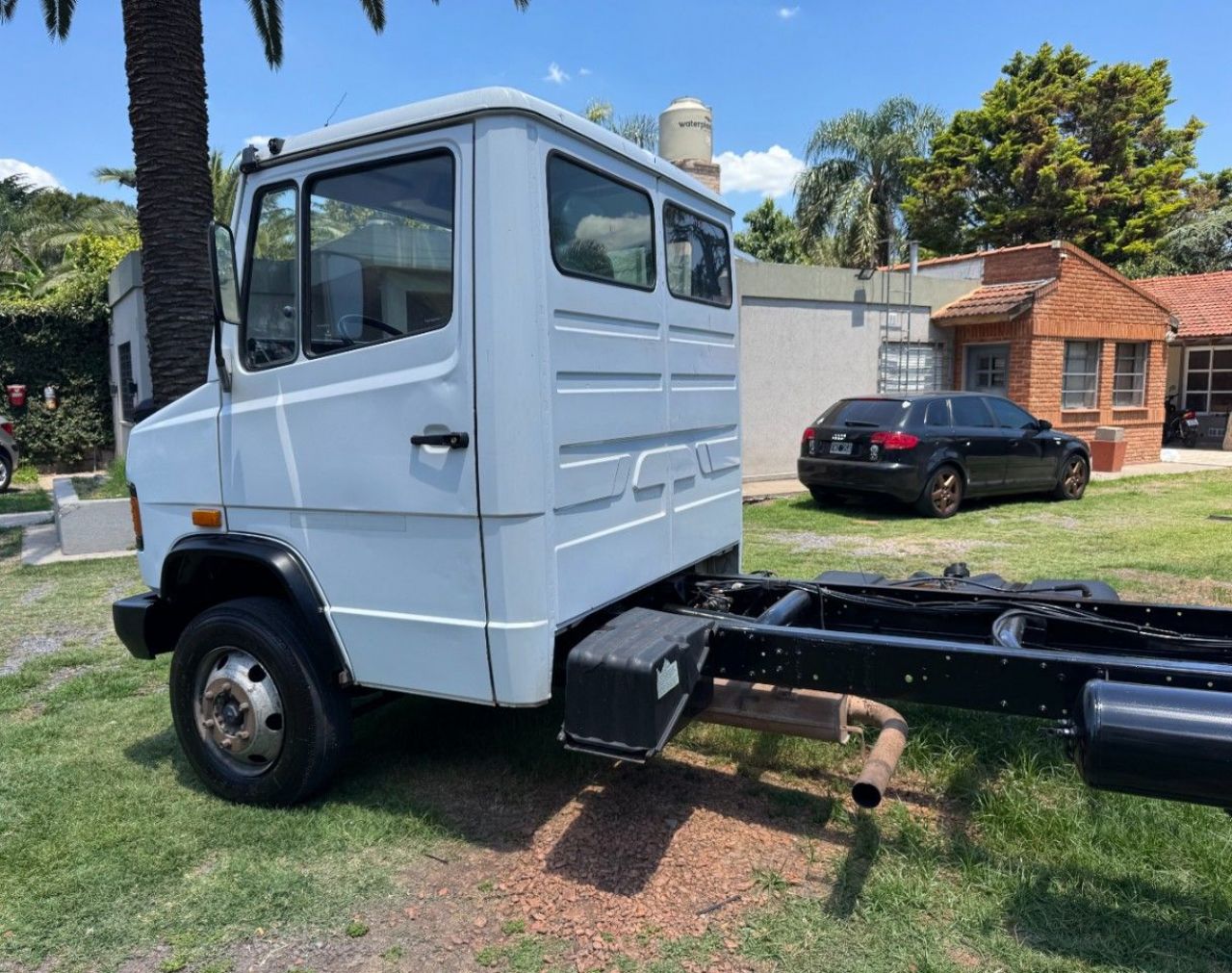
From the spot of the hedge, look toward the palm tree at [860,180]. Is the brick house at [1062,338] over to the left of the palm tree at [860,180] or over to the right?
right

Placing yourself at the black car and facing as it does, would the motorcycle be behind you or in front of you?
in front

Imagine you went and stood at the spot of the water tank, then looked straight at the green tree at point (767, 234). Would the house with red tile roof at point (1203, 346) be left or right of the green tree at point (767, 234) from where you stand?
right

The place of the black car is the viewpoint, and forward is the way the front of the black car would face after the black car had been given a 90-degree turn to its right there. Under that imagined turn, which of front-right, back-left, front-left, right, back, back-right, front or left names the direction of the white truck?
front-right

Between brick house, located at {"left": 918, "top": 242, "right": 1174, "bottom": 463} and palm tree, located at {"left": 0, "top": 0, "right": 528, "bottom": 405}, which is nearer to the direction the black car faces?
the brick house

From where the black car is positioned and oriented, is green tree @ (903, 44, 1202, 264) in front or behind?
in front

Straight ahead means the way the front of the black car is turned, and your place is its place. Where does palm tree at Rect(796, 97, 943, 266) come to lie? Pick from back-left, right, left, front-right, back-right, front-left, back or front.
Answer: front-left

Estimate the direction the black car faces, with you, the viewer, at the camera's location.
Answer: facing away from the viewer and to the right of the viewer

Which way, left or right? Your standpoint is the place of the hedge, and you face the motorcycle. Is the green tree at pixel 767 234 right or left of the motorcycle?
left

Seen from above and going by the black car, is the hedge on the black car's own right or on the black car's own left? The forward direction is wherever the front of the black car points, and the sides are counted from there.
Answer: on the black car's own left

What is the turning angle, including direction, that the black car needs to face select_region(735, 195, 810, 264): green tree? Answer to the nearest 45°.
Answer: approximately 45° to its left
